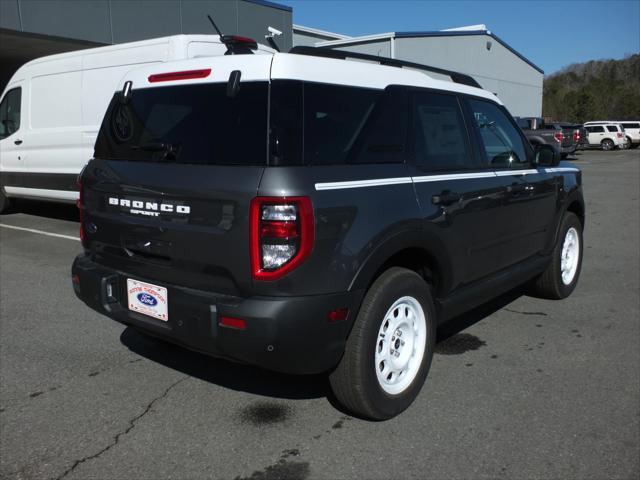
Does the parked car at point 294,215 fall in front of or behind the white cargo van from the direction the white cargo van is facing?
behind

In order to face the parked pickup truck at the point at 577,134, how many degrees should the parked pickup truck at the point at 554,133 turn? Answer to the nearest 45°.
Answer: approximately 45° to its right

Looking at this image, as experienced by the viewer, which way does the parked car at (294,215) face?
facing away from the viewer and to the right of the viewer

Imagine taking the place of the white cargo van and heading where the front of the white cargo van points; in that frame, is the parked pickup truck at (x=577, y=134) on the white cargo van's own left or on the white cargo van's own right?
on the white cargo van's own right

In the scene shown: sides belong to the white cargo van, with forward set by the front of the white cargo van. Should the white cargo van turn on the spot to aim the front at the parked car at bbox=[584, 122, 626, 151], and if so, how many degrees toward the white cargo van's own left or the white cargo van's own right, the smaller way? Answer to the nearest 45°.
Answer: approximately 90° to the white cargo van's own right

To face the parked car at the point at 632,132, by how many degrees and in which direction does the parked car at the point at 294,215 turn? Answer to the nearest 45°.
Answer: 0° — it already faces it

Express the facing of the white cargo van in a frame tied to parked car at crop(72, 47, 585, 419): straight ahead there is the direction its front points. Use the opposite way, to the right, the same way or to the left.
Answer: to the left

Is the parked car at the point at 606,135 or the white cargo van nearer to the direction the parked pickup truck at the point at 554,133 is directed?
the parked car

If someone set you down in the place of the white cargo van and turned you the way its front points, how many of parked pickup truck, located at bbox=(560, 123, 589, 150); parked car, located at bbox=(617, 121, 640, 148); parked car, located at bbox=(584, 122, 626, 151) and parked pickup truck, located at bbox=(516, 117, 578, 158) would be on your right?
4

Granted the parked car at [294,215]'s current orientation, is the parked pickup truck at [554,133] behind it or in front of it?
in front

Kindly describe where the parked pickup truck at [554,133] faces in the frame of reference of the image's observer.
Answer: facing away from the viewer and to the left of the viewer

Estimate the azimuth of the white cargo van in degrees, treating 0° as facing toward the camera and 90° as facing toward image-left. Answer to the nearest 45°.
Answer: approximately 135°

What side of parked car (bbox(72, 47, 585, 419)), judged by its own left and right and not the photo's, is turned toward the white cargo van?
left
